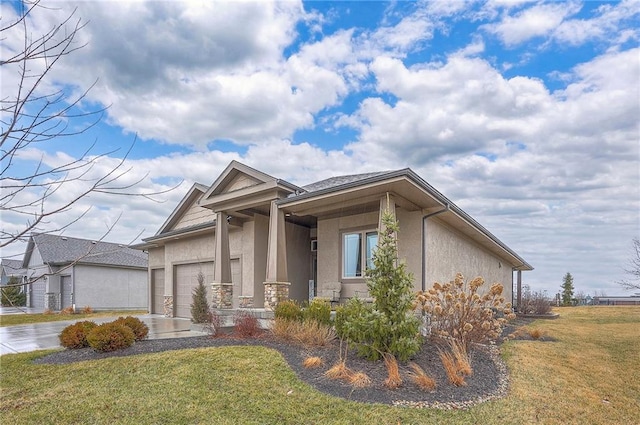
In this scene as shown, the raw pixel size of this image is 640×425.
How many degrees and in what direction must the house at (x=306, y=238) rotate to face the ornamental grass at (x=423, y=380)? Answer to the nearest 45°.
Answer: approximately 45° to its left

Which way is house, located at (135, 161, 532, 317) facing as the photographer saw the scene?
facing the viewer and to the left of the viewer

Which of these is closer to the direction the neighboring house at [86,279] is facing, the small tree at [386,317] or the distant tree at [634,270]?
the small tree

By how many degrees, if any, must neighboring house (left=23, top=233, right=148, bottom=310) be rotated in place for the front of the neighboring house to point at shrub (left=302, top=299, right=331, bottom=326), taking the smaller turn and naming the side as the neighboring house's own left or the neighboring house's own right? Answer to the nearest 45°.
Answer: approximately 45° to the neighboring house's own left

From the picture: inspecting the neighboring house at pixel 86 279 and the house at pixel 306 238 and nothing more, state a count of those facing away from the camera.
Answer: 0

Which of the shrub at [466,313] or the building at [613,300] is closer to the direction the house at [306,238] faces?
the shrub

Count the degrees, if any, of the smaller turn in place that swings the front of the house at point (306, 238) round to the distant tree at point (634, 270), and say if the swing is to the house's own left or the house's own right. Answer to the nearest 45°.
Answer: approximately 180°

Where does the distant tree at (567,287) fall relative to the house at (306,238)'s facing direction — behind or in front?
behind

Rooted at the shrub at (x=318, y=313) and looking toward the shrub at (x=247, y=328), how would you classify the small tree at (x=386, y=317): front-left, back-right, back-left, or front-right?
back-left

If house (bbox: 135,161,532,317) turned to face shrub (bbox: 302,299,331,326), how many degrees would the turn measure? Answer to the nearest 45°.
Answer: approximately 45° to its left

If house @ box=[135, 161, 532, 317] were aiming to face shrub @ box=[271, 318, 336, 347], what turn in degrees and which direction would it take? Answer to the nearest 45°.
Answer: approximately 45° to its left

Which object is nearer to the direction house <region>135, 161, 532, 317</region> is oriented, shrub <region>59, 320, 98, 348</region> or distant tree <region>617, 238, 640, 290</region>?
the shrub
